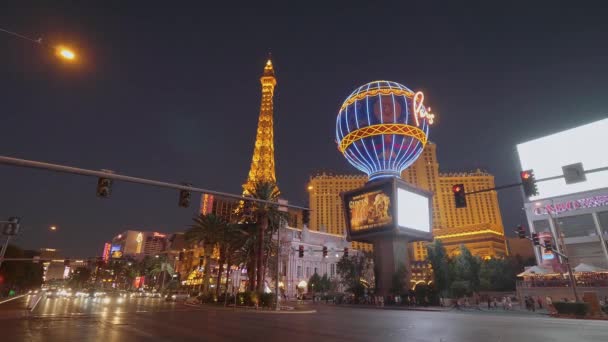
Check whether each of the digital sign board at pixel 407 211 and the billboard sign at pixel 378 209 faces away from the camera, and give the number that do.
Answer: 0

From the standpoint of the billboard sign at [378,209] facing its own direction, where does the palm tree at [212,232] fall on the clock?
The palm tree is roughly at 1 o'clock from the billboard sign.

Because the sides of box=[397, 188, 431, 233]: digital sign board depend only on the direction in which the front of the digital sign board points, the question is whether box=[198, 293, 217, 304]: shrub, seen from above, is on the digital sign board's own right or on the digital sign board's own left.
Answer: on the digital sign board's own right

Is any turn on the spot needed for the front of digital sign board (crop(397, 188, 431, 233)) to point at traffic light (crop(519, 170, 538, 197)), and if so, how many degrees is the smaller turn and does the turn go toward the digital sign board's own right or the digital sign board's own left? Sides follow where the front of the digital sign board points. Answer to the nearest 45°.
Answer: approximately 45° to the digital sign board's own right

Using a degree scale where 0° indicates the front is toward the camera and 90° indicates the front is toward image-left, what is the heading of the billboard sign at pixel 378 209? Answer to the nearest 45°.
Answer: approximately 45°

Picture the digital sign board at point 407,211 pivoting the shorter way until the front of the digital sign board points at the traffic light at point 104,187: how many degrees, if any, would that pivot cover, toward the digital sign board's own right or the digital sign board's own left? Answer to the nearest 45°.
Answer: approximately 45° to the digital sign board's own right

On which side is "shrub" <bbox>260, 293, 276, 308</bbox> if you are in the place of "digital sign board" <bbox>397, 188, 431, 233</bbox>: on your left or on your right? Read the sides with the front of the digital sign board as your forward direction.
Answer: on your right

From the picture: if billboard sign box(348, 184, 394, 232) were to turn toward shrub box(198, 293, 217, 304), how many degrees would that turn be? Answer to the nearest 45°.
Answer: approximately 45° to its right

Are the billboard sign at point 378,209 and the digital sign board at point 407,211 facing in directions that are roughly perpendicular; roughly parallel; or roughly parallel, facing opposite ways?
roughly perpendicular

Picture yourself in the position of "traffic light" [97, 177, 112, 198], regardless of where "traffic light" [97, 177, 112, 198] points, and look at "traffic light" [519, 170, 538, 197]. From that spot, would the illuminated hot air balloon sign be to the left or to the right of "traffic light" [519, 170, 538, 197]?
left

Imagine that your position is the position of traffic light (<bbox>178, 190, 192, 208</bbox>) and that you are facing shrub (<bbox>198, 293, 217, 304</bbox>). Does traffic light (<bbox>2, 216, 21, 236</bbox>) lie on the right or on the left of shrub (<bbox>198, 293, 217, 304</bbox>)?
left

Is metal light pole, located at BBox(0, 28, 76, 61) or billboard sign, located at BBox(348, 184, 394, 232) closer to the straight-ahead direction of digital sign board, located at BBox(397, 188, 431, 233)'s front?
the metal light pole
